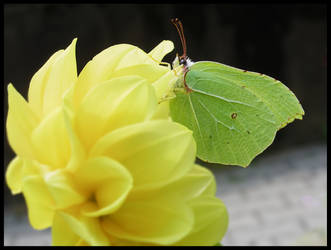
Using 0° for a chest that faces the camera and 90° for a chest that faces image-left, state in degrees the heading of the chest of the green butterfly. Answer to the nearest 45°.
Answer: approximately 90°
